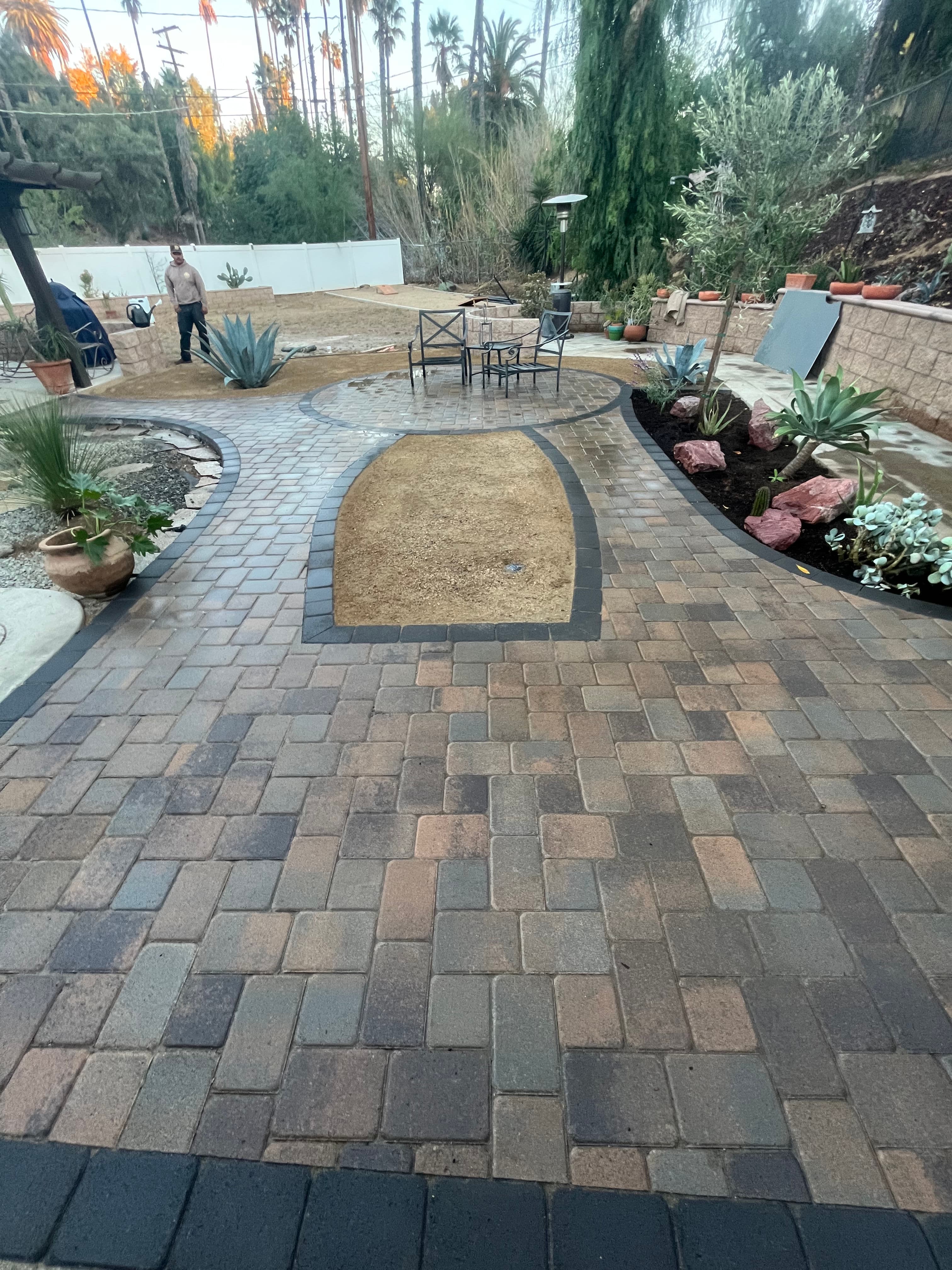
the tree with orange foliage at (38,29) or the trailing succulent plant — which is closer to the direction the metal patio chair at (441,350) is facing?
the trailing succulent plant

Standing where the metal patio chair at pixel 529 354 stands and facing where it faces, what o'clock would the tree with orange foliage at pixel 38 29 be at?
The tree with orange foliage is roughly at 3 o'clock from the metal patio chair.

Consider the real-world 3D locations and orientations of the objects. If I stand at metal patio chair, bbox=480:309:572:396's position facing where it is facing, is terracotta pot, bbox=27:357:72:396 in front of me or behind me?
in front

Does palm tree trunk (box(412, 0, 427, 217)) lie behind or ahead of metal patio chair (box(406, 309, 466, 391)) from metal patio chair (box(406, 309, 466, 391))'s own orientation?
behind

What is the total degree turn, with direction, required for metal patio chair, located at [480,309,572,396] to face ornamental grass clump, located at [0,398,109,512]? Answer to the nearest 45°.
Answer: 0° — it already faces it

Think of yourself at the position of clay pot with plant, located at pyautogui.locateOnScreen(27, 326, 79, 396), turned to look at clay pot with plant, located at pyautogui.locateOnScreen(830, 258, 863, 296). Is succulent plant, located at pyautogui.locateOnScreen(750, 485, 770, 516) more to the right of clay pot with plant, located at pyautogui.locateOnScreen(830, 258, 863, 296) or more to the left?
right

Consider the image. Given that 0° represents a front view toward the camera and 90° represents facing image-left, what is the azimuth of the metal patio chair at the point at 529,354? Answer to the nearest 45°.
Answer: approximately 45°

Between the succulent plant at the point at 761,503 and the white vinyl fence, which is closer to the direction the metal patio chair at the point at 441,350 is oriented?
the succulent plant

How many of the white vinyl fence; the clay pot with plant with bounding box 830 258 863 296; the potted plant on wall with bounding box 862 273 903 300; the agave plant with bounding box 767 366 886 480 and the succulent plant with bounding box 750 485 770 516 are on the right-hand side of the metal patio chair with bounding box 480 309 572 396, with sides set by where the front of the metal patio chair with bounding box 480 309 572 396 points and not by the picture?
1

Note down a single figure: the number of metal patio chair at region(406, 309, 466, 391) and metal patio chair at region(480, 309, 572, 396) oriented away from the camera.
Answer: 0

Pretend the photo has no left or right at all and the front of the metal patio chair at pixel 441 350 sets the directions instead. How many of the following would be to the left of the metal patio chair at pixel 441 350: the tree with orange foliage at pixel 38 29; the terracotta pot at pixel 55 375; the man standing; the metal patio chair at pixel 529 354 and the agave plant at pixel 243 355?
1

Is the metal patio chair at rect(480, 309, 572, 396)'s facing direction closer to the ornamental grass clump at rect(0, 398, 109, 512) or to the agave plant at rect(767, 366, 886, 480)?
the ornamental grass clump

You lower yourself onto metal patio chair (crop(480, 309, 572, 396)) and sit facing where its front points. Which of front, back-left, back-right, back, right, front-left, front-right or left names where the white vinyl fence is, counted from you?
right

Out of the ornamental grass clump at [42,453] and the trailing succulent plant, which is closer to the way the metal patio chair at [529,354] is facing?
the ornamental grass clump

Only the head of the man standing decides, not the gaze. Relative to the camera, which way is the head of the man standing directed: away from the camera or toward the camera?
toward the camera

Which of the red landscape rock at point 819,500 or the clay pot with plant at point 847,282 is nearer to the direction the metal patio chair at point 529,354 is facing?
the red landscape rock
